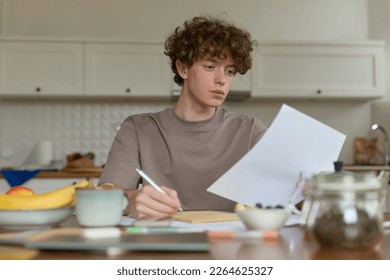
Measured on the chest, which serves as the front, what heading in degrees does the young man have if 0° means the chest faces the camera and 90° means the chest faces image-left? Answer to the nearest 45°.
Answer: approximately 0°

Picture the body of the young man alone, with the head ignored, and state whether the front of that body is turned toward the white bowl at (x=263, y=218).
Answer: yes

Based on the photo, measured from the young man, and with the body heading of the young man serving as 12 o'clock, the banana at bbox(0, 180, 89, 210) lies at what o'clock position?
The banana is roughly at 1 o'clock from the young man.

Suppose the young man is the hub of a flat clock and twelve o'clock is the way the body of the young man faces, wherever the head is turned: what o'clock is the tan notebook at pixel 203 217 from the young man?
The tan notebook is roughly at 12 o'clock from the young man.

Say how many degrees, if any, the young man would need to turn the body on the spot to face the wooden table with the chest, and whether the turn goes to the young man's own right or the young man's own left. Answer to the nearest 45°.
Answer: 0° — they already face it
